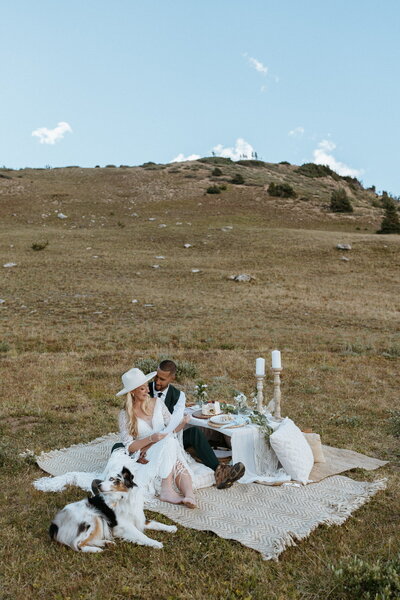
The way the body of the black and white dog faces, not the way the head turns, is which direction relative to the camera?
to the viewer's right

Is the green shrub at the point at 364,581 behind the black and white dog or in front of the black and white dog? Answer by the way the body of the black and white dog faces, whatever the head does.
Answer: in front

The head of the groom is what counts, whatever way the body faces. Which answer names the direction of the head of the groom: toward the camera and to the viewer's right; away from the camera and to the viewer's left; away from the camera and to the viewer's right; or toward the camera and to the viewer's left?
toward the camera and to the viewer's left

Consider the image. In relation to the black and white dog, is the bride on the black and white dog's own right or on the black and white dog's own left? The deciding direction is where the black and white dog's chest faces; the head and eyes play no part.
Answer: on the black and white dog's own left

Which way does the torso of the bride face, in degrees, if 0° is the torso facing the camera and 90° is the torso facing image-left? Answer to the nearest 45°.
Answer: approximately 315°

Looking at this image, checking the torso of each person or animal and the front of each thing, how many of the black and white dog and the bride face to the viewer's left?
0

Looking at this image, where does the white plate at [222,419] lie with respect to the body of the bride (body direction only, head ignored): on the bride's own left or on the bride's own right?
on the bride's own left

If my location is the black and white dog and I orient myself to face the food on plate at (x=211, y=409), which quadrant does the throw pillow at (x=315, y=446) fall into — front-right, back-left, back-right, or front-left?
front-right

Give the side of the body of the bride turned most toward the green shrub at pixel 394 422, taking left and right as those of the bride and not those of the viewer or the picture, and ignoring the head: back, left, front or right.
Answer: left

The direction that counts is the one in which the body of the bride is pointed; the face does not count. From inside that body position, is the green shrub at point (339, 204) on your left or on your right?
on your left

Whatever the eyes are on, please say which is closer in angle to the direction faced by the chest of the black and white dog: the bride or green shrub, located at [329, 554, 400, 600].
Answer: the green shrub
